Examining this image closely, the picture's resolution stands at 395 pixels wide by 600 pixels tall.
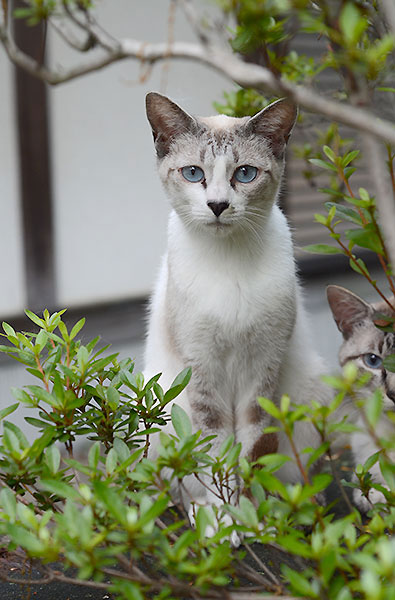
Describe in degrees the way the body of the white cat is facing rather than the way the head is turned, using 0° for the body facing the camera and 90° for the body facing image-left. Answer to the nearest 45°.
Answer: approximately 0°
